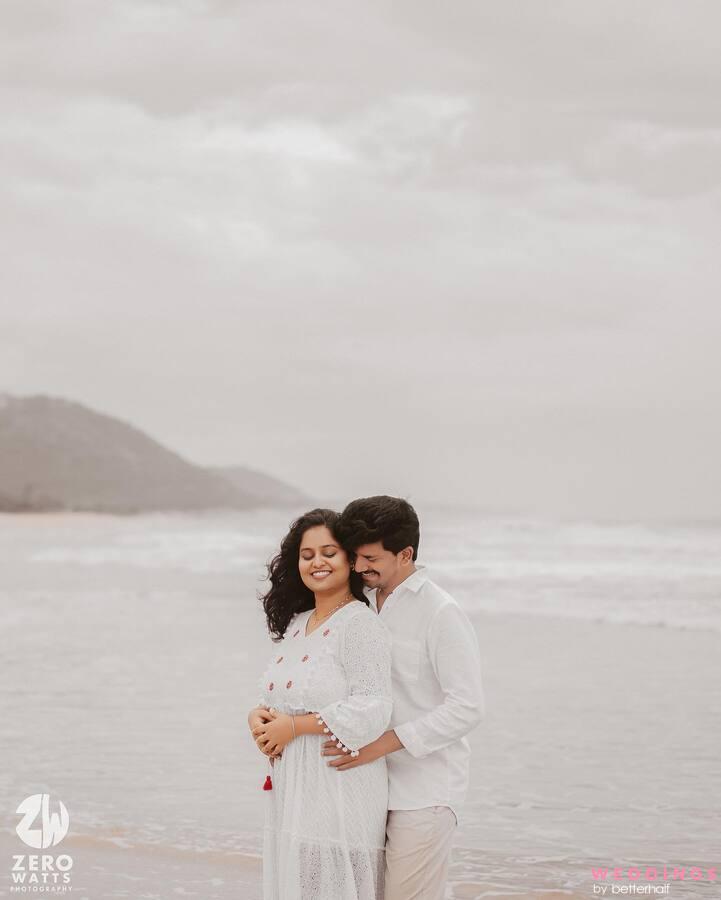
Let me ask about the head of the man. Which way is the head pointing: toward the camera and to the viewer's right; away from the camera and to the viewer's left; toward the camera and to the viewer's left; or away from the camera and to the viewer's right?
toward the camera and to the viewer's left

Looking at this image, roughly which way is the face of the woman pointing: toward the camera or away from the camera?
toward the camera

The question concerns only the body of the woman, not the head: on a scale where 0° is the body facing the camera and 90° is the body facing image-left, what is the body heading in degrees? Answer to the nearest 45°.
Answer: approximately 45°
